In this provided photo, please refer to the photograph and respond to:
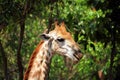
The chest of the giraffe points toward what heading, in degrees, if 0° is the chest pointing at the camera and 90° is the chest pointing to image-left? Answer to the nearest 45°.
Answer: approximately 270°
